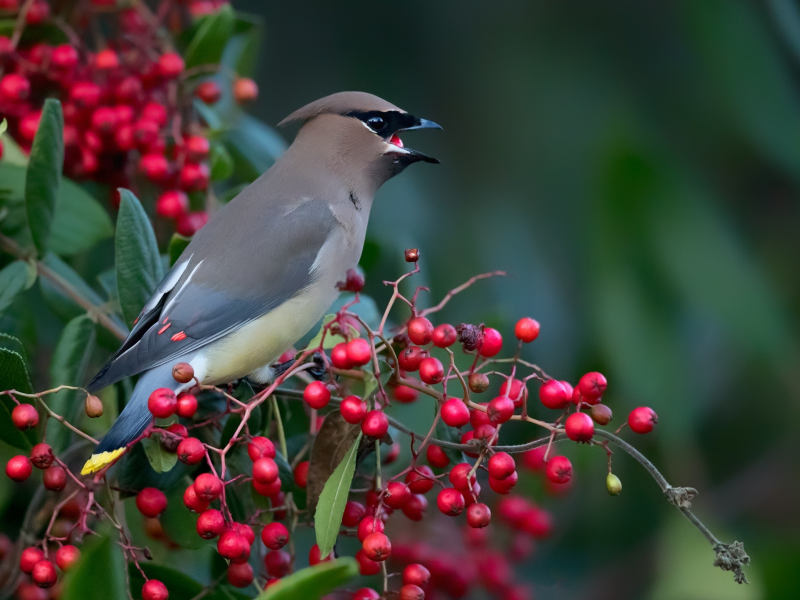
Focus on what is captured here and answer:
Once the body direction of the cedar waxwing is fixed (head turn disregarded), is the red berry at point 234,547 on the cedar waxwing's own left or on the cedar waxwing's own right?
on the cedar waxwing's own right

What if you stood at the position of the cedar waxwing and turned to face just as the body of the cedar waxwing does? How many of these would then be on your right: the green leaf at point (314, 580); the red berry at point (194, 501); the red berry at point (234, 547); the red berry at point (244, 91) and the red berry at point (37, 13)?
3

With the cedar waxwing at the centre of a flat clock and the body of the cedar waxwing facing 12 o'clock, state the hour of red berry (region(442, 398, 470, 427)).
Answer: The red berry is roughly at 12 o'clock from the cedar waxwing.

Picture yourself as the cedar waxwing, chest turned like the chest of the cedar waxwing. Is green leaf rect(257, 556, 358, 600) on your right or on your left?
on your right

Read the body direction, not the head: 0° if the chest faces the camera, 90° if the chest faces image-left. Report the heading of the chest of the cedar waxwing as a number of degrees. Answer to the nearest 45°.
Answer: approximately 270°

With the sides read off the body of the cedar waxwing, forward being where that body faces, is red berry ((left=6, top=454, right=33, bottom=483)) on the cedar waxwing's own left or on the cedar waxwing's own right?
on the cedar waxwing's own right

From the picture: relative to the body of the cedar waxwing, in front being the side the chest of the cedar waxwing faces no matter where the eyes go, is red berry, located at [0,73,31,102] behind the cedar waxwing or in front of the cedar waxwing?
behind

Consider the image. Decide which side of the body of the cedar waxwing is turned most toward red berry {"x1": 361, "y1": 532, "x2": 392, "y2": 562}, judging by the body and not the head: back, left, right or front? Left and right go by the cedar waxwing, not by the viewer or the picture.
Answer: front

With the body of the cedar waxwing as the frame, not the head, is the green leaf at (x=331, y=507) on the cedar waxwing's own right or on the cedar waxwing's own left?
on the cedar waxwing's own right

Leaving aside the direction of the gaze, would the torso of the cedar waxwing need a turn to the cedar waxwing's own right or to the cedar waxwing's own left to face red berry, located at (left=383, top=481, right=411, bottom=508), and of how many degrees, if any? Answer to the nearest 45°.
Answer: approximately 45° to the cedar waxwing's own right
